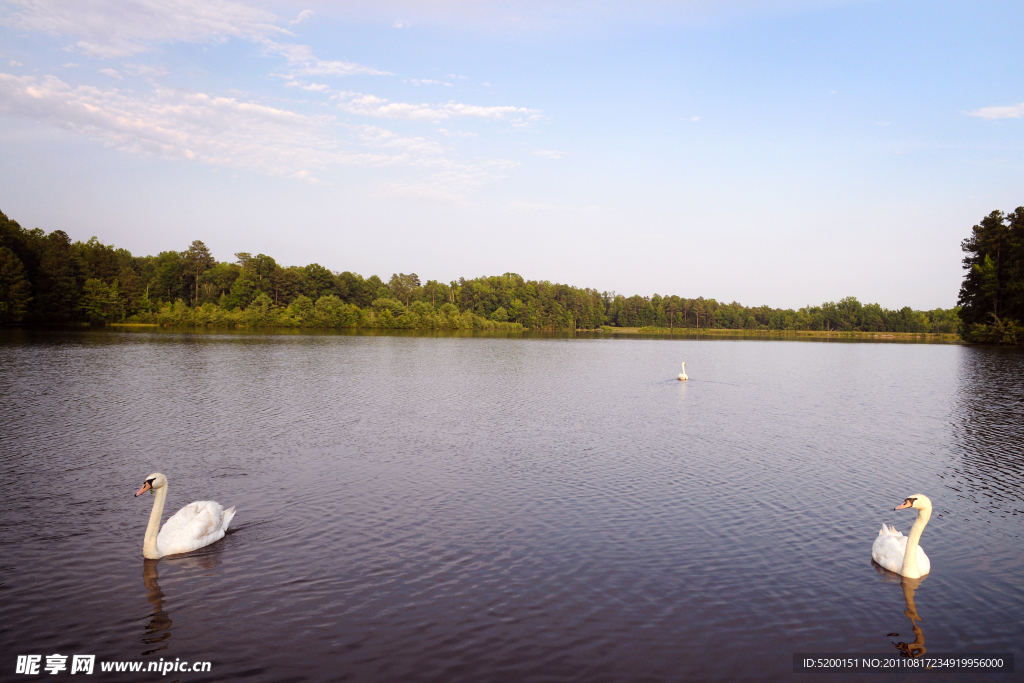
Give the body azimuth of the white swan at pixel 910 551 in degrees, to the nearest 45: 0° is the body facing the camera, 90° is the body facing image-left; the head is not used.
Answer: approximately 315°

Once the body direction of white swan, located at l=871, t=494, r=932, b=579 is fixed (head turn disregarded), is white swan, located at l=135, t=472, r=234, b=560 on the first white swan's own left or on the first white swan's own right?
on the first white swan's own right

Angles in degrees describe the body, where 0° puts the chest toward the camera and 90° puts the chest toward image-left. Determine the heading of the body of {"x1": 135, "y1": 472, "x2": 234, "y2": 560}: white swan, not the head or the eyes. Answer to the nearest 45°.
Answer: approximately 45°

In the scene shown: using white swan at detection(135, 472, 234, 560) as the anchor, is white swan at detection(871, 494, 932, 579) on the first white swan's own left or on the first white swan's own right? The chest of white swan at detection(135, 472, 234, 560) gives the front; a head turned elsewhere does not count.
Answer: on the first white swan's own left
